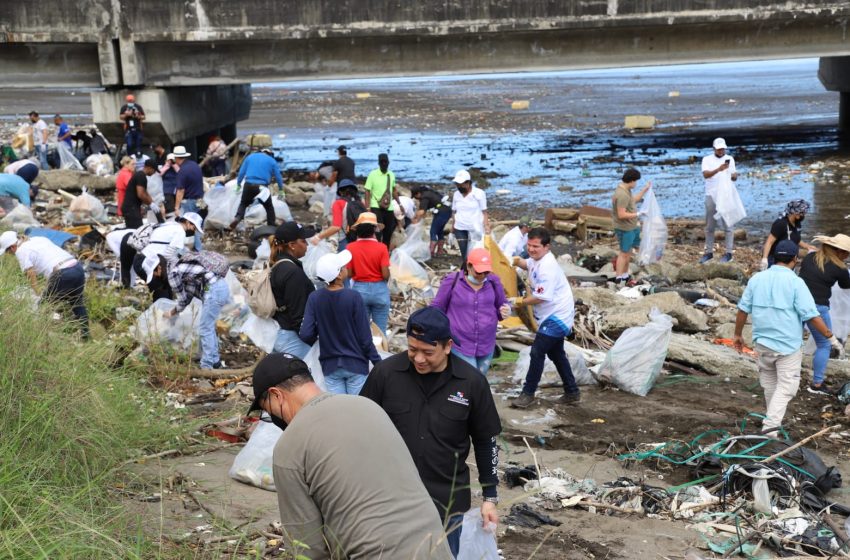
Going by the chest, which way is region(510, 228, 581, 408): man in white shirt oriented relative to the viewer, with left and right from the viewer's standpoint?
facing to the left of the viewer

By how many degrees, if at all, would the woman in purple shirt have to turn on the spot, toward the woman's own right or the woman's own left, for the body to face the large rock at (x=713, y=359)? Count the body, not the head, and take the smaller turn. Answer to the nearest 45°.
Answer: approximately 135° to the woman's own left

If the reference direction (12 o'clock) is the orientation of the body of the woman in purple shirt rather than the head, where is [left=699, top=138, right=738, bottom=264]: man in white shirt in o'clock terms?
The man in white shirt is roughly at 7 o'clock from the woman in purple shirt.

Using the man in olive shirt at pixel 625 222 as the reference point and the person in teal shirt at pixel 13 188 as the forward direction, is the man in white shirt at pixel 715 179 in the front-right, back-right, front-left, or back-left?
back-right

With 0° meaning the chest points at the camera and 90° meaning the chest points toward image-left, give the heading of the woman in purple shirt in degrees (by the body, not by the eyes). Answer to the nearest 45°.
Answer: approximately 0°

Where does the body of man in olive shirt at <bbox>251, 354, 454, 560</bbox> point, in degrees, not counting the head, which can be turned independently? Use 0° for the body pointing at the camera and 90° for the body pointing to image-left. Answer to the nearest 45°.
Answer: approximately 135°

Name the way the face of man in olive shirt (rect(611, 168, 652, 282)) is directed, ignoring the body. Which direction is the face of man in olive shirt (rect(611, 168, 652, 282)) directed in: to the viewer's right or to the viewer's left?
to the viewer's right

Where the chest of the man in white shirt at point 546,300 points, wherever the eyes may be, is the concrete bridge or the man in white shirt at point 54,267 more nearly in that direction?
the man in white shirt

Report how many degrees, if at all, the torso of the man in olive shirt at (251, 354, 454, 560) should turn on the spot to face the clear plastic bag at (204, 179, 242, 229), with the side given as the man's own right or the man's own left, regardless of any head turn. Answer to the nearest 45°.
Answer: approximately 45° to the man's own right
